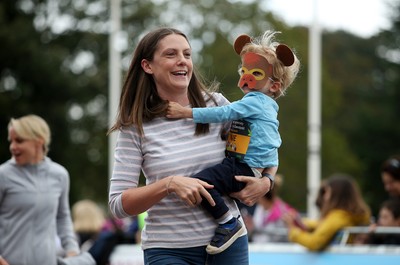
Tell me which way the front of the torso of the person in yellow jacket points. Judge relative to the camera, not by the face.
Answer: to the viewer's left

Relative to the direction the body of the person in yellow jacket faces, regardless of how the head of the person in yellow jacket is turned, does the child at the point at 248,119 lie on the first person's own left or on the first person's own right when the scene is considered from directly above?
on the first person's own left

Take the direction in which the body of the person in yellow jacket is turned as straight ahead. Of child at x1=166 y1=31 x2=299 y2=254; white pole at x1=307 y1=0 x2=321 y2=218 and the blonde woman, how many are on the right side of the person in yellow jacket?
1

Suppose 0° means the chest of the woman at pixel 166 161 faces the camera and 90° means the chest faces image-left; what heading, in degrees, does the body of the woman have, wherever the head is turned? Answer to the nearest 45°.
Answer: approximately 315°

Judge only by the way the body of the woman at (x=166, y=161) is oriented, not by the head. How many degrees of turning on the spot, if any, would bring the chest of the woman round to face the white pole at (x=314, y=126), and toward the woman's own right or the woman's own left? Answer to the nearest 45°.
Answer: approximately 135° to the woman's own left

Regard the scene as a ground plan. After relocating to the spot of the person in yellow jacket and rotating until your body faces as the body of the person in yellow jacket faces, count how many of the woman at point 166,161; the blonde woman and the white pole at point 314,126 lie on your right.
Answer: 1

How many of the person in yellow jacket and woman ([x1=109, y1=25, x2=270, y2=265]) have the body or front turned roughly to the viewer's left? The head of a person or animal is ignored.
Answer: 1

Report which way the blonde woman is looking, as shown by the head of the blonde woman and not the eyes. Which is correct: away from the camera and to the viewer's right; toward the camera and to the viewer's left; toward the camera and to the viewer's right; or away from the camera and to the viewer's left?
toward the camera and to the viewer's left
